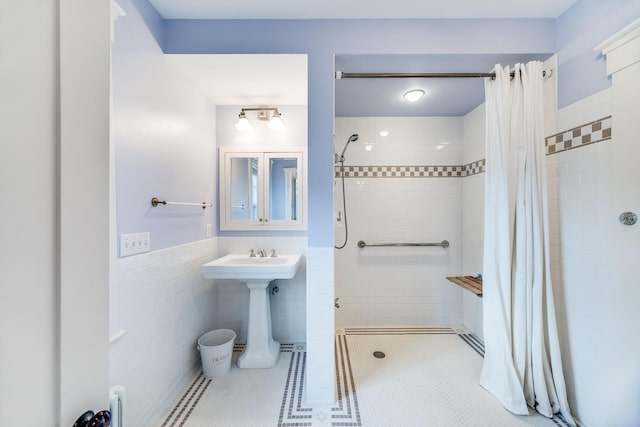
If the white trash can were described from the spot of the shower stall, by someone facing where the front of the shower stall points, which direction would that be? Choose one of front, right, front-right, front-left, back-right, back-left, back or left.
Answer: front-right

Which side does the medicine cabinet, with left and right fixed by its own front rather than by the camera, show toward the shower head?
left

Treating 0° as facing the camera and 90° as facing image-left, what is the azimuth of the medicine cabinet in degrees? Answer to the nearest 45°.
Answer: approximately 0°

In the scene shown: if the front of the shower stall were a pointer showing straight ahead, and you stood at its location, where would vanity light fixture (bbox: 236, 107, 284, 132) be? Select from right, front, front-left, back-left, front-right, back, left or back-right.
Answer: front-right
